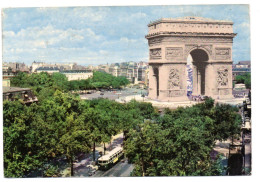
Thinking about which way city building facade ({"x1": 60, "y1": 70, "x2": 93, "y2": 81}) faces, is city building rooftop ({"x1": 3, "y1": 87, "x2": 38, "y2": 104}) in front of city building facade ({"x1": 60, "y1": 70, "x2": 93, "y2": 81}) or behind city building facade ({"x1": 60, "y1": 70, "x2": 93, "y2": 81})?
in front

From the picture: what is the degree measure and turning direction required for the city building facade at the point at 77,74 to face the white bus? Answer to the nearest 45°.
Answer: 0° — it already faces it

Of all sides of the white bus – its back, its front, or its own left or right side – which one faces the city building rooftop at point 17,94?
right

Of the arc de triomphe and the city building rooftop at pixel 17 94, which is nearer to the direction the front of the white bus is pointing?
the city building rooftop

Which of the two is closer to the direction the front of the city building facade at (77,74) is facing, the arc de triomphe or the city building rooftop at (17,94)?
the city building rooftop

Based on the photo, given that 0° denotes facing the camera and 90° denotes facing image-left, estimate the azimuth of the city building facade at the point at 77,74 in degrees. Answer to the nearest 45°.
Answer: approximately 0°

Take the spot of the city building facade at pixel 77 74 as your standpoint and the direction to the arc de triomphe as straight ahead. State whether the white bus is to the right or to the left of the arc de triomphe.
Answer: right

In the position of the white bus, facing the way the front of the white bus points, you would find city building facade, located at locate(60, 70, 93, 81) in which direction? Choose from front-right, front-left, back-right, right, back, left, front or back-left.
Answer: back-right

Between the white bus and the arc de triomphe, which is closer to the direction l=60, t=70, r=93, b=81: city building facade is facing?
the white bus

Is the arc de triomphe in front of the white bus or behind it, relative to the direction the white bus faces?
behind

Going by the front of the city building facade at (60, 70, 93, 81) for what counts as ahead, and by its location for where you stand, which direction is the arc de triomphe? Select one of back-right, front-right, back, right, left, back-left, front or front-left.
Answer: front-left
